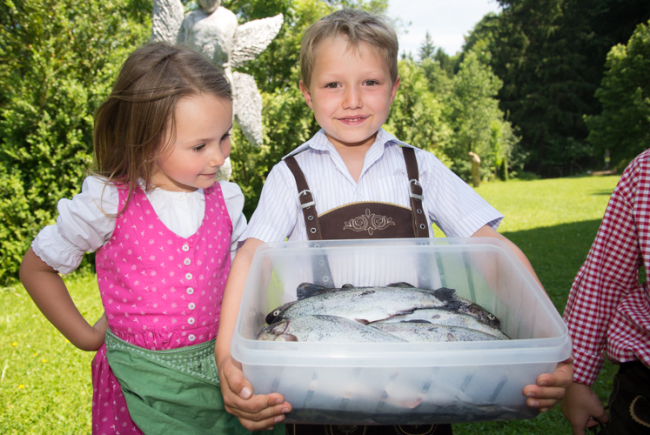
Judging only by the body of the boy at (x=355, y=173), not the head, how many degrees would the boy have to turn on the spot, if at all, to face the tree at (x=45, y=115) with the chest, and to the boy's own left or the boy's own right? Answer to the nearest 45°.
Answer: approximately 135° to the boy's own right

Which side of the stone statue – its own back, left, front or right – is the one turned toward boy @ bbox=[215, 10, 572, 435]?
front

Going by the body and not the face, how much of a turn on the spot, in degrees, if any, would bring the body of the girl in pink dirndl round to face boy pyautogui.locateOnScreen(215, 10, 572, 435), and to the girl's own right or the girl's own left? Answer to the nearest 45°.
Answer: approximately 45° to the girl's own left

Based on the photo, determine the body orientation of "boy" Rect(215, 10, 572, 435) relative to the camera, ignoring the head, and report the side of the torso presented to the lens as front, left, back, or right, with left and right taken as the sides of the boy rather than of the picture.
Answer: front

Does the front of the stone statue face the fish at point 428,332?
yes

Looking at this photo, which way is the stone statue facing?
toward the camera

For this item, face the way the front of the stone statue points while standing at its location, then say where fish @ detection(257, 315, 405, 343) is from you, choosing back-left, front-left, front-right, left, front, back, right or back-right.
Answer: front

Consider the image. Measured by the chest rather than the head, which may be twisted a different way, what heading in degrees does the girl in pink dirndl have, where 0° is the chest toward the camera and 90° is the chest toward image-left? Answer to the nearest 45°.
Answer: approximately 315°

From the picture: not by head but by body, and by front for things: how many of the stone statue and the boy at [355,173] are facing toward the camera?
2
